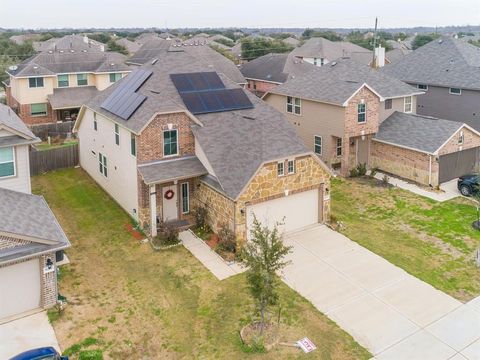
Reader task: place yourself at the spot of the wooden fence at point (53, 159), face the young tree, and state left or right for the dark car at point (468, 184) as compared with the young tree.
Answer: left

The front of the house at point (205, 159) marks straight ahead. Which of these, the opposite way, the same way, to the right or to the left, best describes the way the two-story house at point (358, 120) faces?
the same way

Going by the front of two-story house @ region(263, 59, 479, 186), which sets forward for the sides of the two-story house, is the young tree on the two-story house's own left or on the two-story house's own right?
on the two-story house's own right

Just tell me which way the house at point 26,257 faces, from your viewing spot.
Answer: facing the viewer and to the right of the viewer

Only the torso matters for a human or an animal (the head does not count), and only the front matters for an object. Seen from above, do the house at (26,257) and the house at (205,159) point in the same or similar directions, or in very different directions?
same or similar directions

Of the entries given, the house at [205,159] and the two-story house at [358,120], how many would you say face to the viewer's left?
0

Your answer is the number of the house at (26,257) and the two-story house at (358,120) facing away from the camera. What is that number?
0

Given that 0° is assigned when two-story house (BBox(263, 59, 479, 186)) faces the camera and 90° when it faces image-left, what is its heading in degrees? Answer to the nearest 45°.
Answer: approximately 315°

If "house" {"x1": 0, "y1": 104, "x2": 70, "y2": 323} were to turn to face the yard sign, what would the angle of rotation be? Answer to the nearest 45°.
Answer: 0° — it already faces it

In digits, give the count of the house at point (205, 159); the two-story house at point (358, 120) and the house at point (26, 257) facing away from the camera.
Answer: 0

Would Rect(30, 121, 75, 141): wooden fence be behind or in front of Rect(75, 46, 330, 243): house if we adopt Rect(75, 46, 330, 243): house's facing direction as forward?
behind
